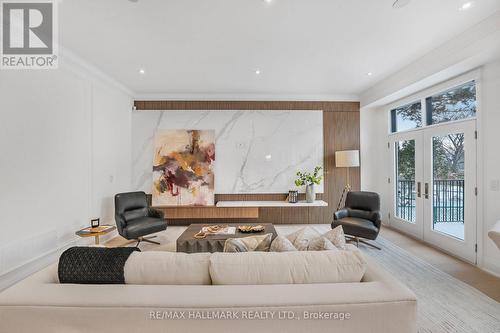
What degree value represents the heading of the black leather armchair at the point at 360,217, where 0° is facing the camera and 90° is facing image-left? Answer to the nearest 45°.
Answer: approximately 45°

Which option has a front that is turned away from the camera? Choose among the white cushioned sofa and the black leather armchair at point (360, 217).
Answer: the white cushioned sofa

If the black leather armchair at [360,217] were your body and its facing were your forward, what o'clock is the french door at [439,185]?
The french door is roughly at 7 o'clock from the black leather armchair.

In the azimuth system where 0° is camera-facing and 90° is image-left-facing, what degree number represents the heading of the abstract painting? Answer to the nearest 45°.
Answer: approximately 0°

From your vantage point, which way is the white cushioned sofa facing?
away from the camera

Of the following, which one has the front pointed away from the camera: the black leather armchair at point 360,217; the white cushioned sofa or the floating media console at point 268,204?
the white cushioned sofa

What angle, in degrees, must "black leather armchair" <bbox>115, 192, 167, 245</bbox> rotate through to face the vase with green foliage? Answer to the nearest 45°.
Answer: approximately 45° to its left

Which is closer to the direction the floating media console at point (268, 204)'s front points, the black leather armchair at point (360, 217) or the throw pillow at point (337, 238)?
the throw pillow

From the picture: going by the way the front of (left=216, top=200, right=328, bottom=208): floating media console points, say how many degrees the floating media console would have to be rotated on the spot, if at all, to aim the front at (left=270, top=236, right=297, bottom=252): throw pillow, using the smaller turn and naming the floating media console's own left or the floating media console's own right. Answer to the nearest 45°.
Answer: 0° — it already faces it

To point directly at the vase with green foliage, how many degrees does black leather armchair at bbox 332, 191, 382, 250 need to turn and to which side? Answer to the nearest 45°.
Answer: approximately 90° to its right
